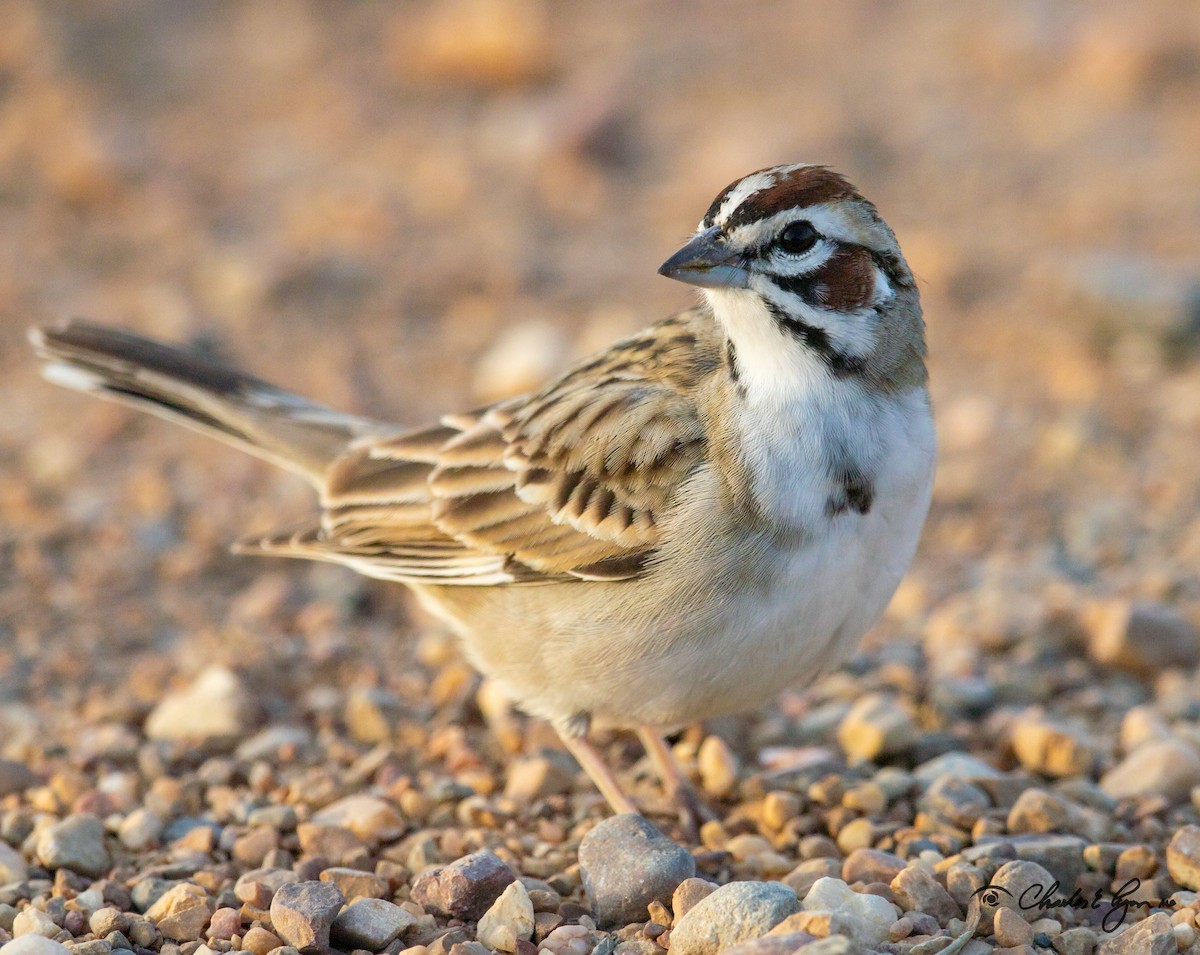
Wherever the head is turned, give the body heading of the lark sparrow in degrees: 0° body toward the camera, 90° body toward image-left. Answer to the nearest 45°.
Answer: approximately 315°

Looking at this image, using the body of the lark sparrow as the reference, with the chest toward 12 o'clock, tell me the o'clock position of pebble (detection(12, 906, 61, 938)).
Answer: The pebble is roughly at 4 o'clock from the lark sparrow.

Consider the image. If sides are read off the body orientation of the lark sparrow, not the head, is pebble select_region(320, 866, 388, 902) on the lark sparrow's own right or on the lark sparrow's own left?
on the lark sparrow's own right

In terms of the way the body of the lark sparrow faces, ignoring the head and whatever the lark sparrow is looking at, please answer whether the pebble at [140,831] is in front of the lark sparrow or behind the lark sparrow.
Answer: behind

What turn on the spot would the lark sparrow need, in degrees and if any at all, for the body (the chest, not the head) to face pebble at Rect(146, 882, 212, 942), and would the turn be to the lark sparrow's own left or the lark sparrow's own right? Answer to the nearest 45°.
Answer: approximately 135° to the lark sparrow's own right

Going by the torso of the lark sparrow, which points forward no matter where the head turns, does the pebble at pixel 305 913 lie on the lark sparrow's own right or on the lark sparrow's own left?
on the lark sparrow's own right
